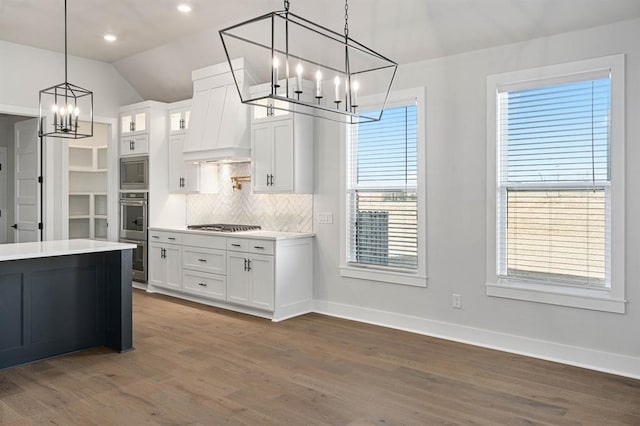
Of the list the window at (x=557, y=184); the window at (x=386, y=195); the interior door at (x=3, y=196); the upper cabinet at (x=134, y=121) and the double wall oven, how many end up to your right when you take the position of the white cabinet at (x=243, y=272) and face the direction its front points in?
3

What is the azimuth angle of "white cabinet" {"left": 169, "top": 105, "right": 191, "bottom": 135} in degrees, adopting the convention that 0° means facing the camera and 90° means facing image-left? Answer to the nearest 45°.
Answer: approximately 45°

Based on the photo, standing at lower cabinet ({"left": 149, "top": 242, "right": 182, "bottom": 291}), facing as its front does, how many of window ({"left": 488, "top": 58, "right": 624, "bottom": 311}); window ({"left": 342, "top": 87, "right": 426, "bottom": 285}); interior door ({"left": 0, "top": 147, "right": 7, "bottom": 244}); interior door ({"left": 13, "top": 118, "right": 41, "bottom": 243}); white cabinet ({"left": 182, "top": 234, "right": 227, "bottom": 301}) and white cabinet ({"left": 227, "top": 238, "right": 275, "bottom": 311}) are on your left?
4

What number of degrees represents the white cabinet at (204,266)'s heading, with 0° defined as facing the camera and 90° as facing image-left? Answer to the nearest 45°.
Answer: approximately 45°

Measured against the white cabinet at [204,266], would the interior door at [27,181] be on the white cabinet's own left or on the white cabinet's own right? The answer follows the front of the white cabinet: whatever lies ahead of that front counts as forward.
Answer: on the white cabinet's own right

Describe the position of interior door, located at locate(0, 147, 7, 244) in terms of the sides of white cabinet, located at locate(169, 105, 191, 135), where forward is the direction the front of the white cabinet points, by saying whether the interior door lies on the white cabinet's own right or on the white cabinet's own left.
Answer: on the white cabinet's own right

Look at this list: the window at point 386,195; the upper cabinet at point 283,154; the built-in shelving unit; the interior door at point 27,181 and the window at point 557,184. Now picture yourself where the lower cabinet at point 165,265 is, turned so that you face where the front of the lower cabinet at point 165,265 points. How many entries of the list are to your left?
3

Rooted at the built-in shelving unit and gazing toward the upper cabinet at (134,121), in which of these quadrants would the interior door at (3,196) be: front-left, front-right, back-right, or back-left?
back-right

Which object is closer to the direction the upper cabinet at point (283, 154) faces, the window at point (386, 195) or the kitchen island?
the kitchen island
